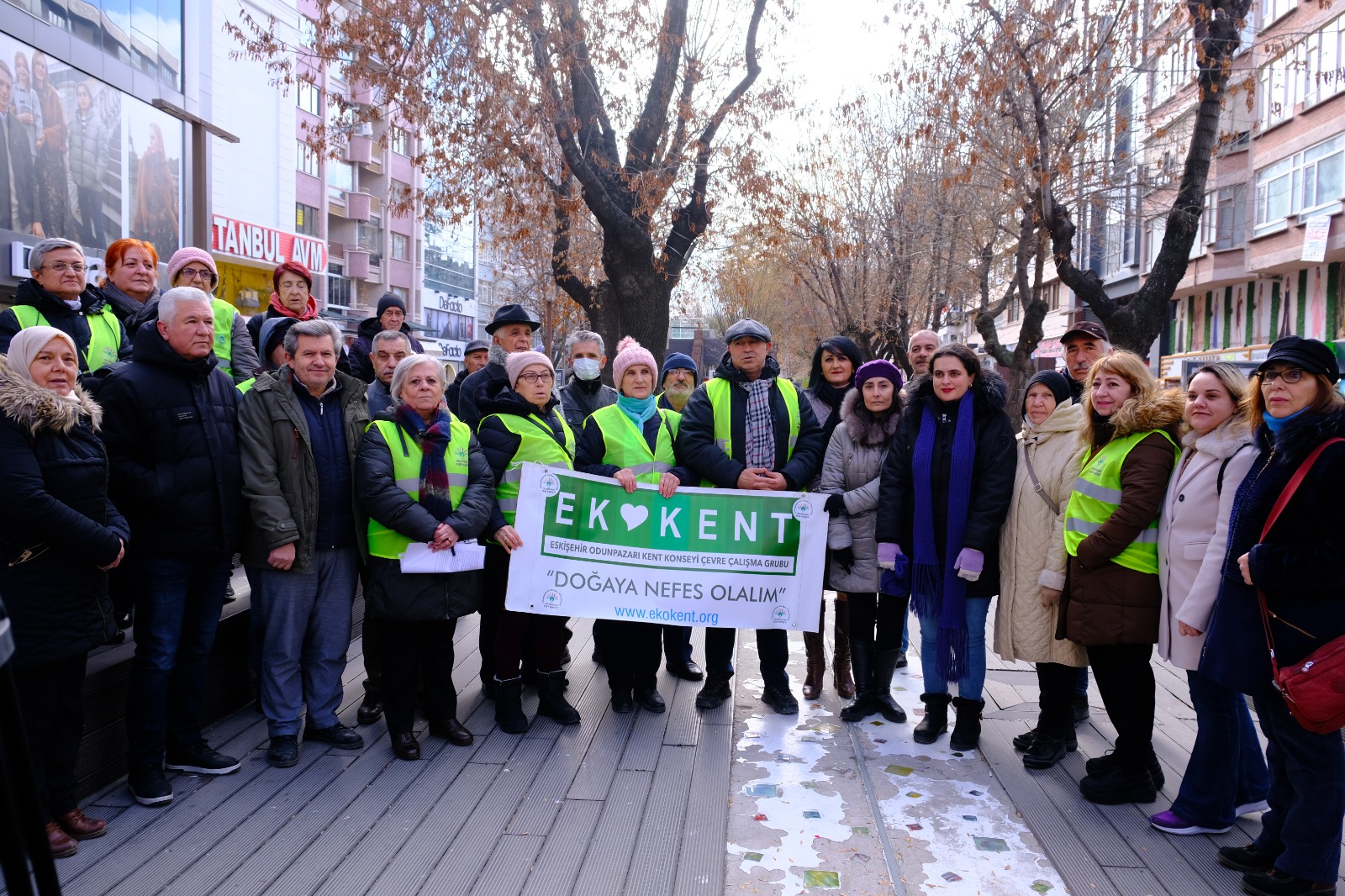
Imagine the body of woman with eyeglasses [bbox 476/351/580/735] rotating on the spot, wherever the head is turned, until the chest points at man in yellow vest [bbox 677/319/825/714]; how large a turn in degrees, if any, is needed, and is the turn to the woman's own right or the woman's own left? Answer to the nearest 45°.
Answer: approximately 45° to the woman's own left

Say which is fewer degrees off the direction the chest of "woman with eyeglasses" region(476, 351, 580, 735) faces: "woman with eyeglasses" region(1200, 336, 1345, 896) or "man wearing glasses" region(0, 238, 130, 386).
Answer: the woman with eyeglasses

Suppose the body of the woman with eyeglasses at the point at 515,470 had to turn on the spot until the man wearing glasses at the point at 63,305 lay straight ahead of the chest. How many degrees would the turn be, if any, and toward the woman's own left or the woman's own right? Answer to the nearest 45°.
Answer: approximately 135° to the woman's own right

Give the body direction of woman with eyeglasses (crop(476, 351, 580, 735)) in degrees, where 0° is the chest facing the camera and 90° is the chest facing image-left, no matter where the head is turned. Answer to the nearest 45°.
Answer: approximately 315°

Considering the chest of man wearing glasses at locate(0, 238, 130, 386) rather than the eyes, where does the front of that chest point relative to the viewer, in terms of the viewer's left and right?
facing the viewer and to the right of the viewer

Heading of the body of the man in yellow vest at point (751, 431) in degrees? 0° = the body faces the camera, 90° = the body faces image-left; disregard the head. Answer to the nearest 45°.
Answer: approximately 0°

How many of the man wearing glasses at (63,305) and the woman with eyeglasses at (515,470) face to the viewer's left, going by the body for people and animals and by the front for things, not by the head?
0

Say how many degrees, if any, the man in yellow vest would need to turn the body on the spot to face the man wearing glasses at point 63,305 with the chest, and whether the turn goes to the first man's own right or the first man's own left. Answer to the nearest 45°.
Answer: approximately 90° to the first man's own right

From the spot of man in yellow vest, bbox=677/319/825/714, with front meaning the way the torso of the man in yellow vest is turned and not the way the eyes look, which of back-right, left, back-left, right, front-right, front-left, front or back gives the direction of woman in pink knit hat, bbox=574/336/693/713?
right
